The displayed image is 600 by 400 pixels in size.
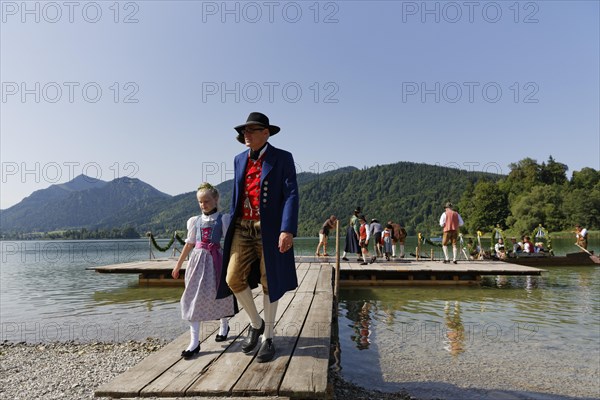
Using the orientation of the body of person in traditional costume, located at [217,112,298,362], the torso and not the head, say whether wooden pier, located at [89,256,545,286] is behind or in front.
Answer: behind

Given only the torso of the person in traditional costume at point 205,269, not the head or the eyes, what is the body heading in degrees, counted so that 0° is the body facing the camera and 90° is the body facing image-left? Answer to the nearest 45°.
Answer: approximately 45°

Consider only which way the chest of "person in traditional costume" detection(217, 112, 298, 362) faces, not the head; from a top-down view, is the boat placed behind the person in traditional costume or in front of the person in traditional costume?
behind

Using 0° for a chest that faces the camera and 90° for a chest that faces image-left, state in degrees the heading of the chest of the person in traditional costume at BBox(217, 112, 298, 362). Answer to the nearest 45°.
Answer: approximately 45°

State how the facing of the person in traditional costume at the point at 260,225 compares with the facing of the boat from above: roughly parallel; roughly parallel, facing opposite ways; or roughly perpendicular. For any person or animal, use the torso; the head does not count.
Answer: roughly perpendicular

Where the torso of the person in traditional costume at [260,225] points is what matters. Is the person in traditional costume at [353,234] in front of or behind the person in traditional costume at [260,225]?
behind
